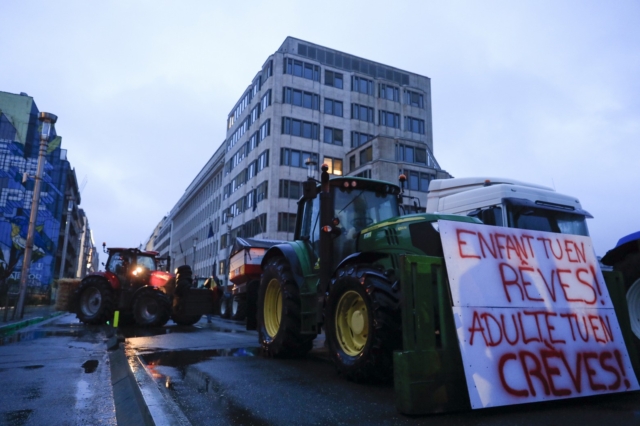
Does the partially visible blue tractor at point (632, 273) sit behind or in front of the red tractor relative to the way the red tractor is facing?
in front

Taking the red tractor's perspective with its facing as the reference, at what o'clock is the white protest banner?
The white protest banner is roughly at 1 o'clock from the red tractor.

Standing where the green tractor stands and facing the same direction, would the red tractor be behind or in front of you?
behind

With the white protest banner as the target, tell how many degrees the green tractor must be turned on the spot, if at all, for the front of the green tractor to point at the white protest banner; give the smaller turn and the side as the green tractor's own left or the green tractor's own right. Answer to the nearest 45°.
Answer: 0° — it already faces it

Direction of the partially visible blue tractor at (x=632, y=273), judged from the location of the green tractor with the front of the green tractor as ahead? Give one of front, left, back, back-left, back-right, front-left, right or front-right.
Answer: front-left

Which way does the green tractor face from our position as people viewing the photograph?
facing the viewer and to the right of the viewer

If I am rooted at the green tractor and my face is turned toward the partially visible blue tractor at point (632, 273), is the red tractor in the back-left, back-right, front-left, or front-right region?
back-left
